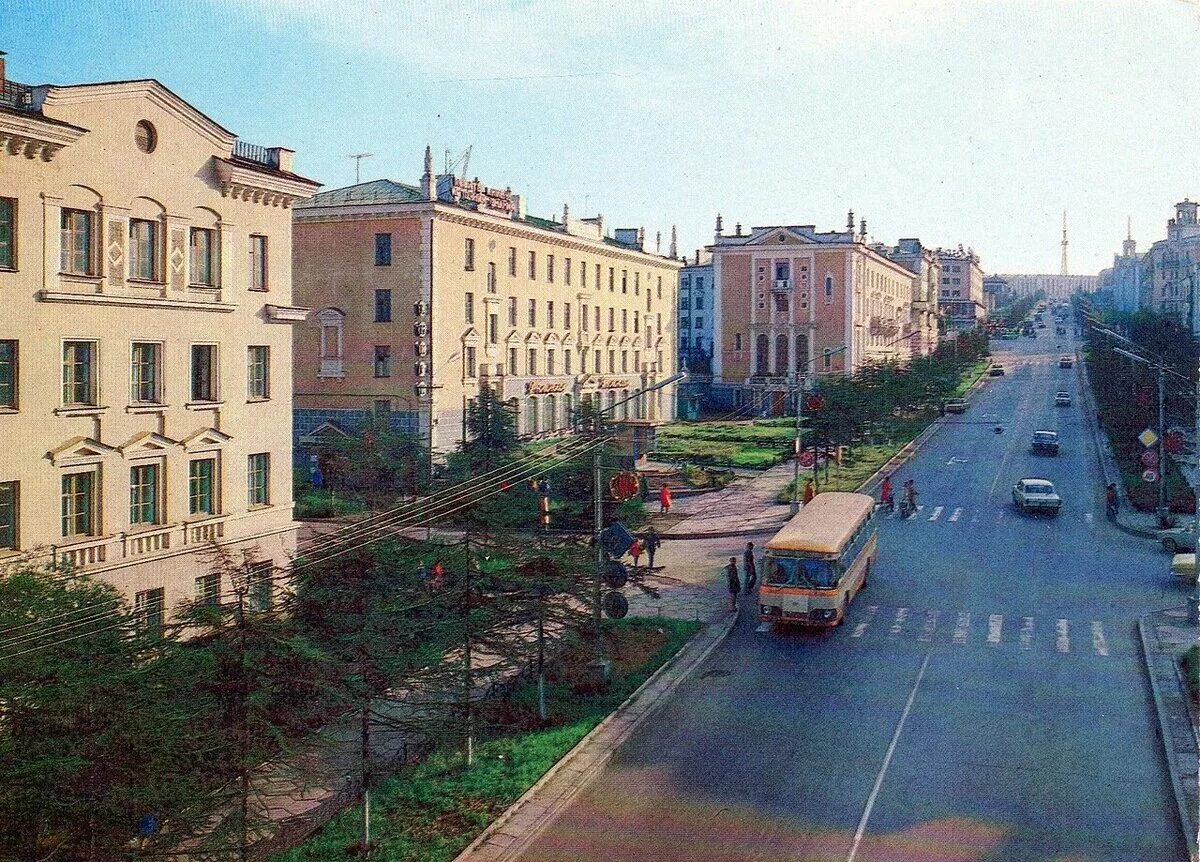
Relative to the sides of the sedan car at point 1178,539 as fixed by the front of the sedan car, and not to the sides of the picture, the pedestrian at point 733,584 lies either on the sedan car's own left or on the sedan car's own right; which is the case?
on the sedan car's own left

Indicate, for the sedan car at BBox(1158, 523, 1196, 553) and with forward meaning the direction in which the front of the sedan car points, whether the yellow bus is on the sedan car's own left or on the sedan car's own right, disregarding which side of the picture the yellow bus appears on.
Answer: on the sedan car's own left

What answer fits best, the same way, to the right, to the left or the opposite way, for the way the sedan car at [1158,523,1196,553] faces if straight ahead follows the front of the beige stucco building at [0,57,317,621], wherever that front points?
the opposite way

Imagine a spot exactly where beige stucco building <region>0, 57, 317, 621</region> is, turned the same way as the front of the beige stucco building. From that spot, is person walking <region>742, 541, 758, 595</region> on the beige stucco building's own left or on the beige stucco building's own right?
on the beige stucco building's own left

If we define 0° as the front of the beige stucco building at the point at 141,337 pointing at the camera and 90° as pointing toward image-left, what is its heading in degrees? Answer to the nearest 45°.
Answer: approximately 315°
